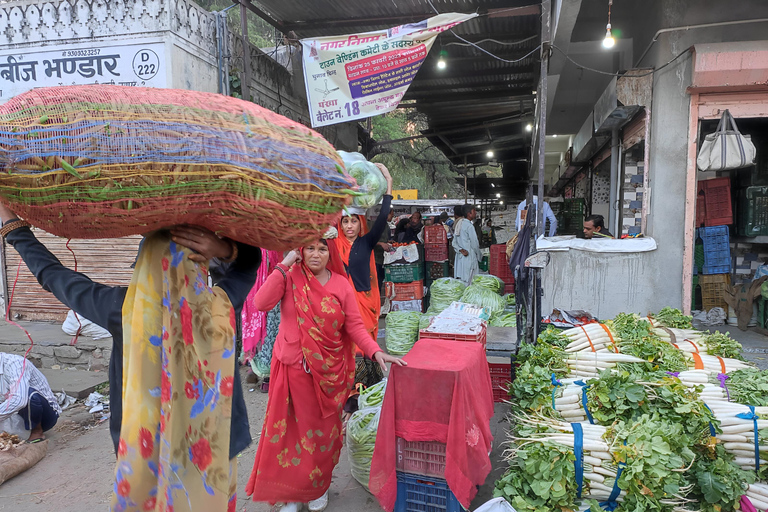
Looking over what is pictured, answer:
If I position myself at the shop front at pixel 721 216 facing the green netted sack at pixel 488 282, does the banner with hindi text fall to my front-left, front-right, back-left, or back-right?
front-left

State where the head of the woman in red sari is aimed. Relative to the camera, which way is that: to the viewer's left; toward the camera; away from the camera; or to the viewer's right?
toward the camera

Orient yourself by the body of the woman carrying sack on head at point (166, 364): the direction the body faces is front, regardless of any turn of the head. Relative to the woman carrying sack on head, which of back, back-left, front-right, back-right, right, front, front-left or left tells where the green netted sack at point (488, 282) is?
front-right

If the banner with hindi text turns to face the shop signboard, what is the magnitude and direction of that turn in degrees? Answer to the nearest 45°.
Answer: approximately 90° to its right

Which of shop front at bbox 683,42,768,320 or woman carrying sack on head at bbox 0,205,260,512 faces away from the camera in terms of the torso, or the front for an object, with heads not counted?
the woman carrying sack on head

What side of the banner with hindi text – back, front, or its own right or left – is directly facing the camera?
front

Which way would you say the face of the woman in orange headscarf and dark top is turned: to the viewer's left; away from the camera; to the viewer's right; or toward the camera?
toward the camera

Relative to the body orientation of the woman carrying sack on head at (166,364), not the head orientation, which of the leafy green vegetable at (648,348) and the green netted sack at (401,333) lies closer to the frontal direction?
the green netted sack

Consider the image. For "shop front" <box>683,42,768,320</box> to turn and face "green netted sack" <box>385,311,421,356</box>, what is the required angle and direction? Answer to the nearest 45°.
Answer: approximately 45° to its right

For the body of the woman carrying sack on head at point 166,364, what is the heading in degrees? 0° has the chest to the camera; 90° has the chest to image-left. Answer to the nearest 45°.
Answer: approximately 180°

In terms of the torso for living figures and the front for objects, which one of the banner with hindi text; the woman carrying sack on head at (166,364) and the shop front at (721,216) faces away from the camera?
the woman carrying sack on head

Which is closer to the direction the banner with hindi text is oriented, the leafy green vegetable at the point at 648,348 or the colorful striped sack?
the colorful striped sack

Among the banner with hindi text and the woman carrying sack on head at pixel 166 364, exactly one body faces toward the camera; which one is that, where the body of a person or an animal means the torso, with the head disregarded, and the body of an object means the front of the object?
the banner with hindi text

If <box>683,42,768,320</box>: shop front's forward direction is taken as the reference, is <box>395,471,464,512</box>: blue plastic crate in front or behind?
in front
